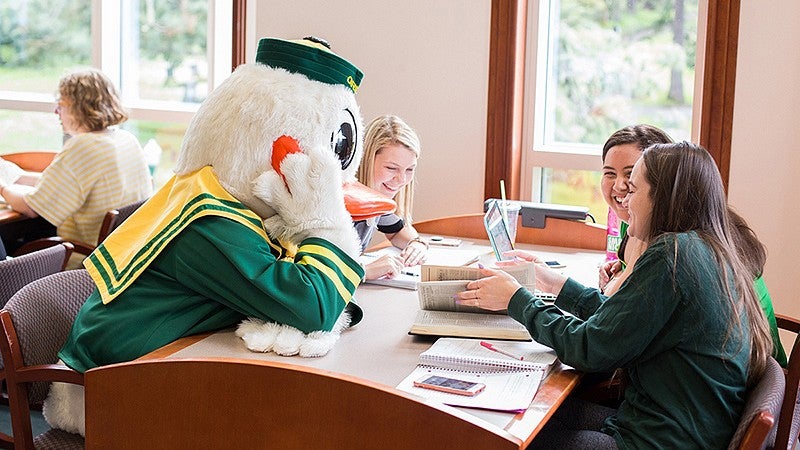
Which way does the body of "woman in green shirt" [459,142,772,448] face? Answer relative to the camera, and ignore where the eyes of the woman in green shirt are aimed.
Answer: to the viewer's left

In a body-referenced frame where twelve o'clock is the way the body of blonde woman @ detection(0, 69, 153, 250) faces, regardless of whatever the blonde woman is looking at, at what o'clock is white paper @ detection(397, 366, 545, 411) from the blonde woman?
The white paper is roughly at 7 o'clock from the blonde woman.

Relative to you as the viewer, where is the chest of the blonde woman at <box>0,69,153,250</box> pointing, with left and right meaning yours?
facing away from the viewer and to the left of the viewer

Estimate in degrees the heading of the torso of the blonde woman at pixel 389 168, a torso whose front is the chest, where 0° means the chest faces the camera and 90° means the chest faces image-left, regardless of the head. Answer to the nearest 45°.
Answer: approximately 315°

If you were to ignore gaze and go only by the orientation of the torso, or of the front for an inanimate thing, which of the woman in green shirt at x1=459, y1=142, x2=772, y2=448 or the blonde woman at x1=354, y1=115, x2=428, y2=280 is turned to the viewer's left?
the woman in green shirt

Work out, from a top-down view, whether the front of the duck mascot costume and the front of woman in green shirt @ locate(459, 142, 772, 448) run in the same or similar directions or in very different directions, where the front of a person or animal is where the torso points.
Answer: very different directions

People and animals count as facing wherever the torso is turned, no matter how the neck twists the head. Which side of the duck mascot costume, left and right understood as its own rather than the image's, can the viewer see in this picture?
right

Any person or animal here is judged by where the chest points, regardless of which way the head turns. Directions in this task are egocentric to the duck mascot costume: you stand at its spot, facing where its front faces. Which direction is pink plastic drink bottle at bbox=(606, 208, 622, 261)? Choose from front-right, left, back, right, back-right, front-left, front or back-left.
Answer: front-left

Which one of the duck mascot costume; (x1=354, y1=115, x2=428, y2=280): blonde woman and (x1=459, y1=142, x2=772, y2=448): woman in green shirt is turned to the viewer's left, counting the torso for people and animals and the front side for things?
the woman in green shirt

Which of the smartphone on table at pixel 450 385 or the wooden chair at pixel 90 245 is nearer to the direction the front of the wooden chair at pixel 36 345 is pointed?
the smartphone on table

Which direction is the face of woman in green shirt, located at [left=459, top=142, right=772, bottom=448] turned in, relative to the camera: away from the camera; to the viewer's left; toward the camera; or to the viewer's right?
to the viewer's left

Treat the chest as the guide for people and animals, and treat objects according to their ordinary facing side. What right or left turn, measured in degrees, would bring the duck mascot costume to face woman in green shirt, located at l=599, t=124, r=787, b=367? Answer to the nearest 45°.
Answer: approximately 45° to its left
